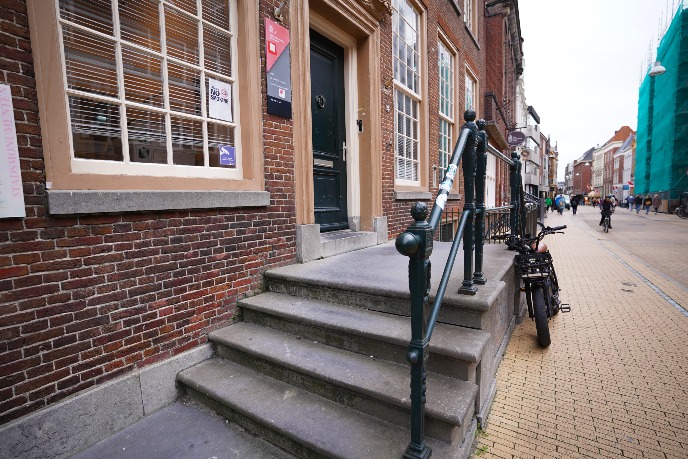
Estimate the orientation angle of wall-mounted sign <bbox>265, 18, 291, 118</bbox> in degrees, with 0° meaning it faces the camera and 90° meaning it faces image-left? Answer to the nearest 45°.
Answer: approximately 315°

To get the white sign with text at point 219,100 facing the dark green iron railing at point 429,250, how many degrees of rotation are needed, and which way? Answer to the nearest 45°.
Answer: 0° — it already faces it

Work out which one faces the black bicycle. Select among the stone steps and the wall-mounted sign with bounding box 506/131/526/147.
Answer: the wall-mounted sign

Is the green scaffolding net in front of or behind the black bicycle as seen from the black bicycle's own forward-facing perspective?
behind

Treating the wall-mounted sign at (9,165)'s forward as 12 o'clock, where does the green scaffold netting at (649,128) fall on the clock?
The green scaffold netting is roughly at 9 o'clock from the wall-mounted sign.

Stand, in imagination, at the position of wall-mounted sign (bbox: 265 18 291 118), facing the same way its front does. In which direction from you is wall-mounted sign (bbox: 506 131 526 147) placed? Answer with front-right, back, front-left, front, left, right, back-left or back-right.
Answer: left

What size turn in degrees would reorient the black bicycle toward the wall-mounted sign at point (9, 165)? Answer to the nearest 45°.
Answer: approximately 45° to its right

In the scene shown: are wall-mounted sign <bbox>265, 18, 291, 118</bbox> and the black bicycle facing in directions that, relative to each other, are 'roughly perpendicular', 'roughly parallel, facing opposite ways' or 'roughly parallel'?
roughly perpendicular

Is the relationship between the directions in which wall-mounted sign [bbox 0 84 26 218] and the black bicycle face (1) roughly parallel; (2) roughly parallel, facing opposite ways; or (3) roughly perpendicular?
roughly perpendicular

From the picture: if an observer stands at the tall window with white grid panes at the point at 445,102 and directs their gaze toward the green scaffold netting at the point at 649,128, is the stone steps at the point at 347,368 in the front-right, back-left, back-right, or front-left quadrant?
back-right

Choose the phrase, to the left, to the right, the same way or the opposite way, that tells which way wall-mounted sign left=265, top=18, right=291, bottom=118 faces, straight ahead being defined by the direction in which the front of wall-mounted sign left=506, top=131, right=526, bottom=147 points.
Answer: to the left

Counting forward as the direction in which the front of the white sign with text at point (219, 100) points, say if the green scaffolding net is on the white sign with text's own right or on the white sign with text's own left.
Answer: on the white sign with text's own left

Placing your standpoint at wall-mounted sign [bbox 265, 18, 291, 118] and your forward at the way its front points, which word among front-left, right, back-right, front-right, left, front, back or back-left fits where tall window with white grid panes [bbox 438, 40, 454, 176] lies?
left
